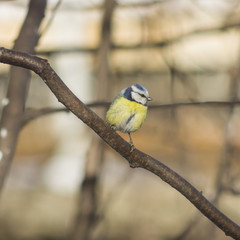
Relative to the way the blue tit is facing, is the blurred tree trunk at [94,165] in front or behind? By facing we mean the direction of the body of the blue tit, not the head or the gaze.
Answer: behind

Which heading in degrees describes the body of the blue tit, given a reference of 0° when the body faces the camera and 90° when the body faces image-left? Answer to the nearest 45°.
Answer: approximately 315°
